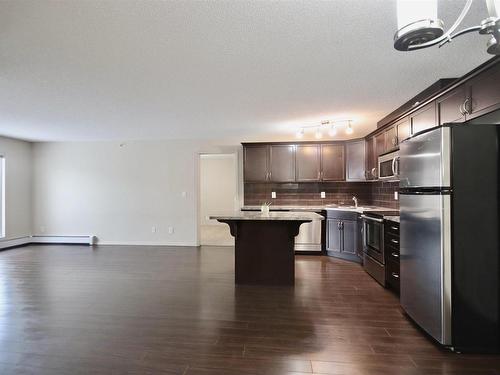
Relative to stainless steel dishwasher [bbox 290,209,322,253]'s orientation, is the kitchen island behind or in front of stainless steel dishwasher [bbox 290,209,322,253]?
in front

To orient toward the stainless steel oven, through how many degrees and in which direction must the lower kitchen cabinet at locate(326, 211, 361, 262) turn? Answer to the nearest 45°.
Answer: approximately 45° to its left

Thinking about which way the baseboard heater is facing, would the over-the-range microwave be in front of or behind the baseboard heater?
in front

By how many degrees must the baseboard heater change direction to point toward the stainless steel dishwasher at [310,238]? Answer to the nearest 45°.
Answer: approximately 45° to its left

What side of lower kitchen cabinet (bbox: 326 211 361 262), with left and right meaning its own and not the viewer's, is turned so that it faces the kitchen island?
front

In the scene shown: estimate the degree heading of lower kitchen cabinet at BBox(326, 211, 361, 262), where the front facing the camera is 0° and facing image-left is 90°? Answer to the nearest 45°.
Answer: approximately 45°

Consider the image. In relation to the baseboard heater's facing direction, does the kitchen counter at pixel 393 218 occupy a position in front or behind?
in front

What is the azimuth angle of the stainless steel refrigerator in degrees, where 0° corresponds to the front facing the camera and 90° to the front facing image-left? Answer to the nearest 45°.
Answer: approximately 45°

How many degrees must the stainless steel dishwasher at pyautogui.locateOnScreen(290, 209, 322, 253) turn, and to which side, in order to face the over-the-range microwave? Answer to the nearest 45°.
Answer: approximately 45° to its left

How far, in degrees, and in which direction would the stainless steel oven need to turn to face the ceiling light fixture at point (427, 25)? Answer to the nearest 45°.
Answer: approximately 45° to its left

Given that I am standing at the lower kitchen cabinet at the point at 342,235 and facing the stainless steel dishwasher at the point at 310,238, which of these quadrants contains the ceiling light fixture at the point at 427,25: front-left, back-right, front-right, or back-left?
back-left
